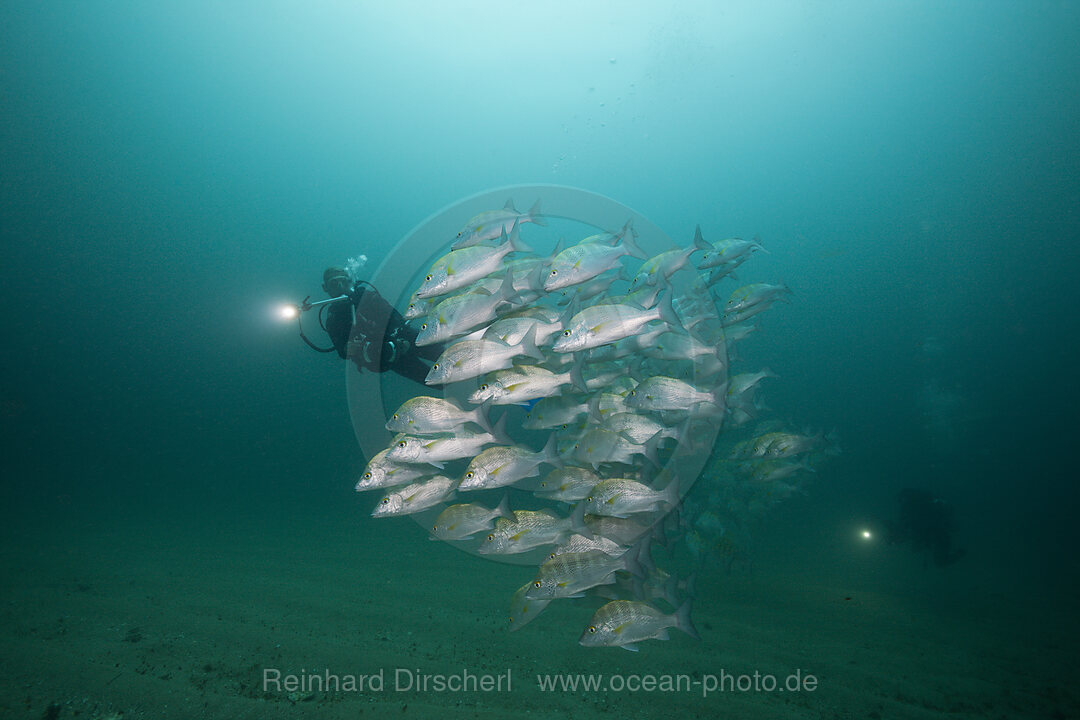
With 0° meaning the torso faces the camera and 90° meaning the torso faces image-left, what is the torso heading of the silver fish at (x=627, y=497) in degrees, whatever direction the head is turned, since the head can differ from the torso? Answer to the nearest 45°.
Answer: approximately 90°

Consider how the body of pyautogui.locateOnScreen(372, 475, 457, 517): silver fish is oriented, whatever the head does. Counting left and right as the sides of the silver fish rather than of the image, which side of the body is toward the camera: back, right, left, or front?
left

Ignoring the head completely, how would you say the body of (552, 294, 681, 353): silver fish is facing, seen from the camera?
to the viewer's left

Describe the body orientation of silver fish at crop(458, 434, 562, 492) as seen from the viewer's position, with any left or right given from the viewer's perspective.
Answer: facing to the left of the viewer

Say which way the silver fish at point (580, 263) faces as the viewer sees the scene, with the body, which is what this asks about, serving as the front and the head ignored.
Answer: to the viewer's left

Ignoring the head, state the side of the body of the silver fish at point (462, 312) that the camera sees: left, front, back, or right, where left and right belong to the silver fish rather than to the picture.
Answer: left

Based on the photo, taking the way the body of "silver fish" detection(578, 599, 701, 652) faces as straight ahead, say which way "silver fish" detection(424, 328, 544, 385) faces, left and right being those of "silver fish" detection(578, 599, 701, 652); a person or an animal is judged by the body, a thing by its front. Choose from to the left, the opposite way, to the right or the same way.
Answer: the same way

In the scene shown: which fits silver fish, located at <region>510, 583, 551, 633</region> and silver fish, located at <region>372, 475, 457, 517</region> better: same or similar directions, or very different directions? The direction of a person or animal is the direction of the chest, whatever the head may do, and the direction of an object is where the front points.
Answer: same or similar directions

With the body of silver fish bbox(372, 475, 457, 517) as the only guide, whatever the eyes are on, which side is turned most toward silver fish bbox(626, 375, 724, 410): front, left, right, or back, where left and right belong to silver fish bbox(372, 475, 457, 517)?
back

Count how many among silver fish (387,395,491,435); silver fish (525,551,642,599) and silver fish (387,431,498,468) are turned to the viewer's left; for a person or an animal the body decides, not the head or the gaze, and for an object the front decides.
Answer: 3

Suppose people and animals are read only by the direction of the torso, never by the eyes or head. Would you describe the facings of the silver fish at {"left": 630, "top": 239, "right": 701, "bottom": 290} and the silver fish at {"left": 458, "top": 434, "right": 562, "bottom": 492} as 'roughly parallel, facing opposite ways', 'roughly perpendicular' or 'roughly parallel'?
roughly parallel

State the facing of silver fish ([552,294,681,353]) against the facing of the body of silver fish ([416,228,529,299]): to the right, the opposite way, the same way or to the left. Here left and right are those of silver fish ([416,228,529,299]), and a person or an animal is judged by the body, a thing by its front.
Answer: the same way

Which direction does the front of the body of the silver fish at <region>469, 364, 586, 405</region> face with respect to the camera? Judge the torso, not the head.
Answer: to the viewer's left

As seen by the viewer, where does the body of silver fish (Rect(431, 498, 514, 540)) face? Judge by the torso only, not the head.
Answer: to the viewer's left

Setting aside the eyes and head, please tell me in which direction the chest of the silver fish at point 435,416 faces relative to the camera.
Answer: to the viewer's left
